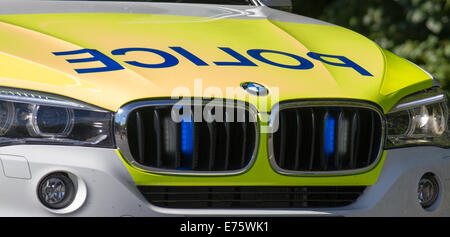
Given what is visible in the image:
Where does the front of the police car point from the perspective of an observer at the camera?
facing the viewer and to the right of the viewer
